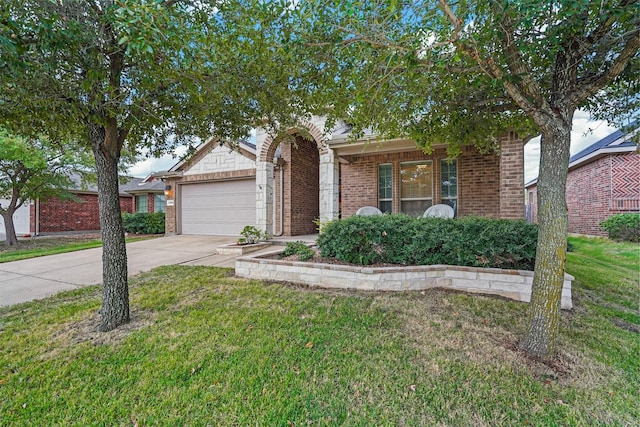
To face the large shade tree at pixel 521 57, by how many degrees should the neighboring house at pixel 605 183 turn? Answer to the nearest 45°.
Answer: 0° — it already faces it

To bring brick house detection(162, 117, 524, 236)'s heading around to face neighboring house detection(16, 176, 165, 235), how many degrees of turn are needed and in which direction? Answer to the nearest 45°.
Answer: approximately 135° to its right

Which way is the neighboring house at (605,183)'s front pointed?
toward the camera

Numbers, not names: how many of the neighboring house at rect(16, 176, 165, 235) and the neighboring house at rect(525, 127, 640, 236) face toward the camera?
2

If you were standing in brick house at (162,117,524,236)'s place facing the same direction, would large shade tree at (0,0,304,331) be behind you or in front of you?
in front

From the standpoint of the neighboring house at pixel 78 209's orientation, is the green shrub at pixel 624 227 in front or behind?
in front

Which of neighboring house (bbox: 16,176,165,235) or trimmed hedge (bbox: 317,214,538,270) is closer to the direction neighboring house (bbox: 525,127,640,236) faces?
the trimmed hedge

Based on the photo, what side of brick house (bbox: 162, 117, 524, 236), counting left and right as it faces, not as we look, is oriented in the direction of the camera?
front

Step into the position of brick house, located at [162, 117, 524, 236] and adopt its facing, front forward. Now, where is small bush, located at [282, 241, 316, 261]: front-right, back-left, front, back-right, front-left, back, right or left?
front

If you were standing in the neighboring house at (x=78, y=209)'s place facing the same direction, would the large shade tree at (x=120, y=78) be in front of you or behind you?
in front

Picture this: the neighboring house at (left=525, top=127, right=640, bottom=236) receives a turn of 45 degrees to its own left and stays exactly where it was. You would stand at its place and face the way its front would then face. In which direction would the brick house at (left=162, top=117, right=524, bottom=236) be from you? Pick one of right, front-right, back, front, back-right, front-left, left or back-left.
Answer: right

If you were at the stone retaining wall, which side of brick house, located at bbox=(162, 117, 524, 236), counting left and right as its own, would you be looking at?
front

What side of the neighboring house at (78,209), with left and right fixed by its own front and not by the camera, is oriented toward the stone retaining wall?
front

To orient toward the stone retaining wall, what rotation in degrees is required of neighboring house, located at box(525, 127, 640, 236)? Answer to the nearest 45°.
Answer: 0° — it already faces it
